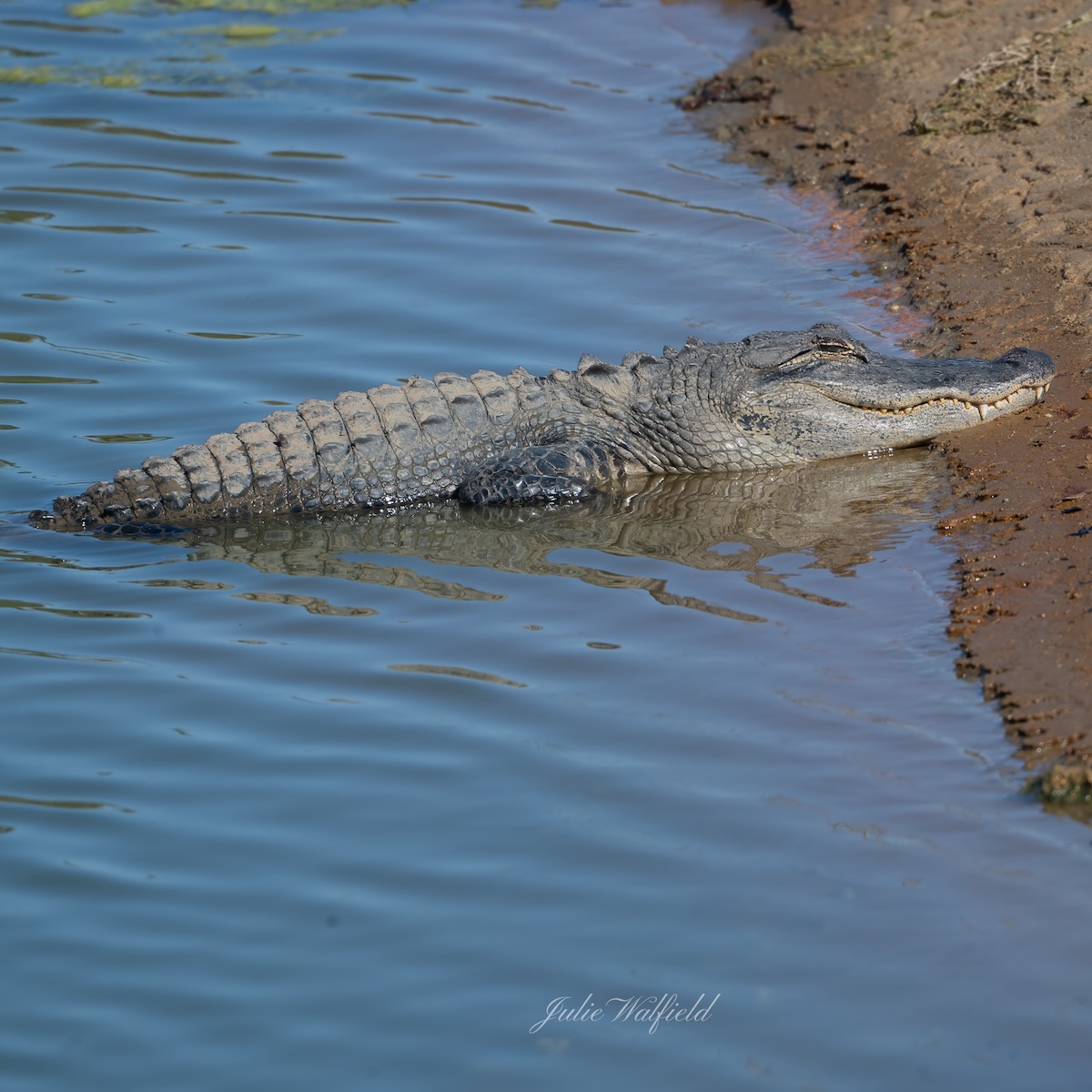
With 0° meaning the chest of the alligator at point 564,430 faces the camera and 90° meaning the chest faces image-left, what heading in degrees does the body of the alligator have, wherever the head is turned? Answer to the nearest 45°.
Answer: approximately 270°
